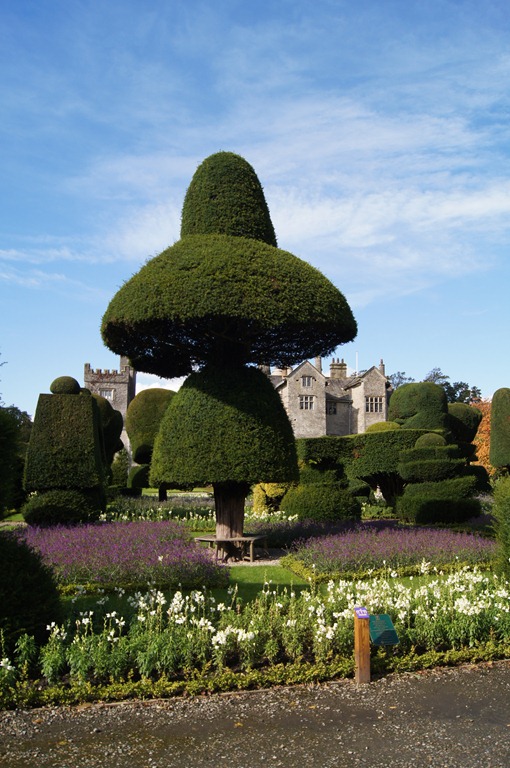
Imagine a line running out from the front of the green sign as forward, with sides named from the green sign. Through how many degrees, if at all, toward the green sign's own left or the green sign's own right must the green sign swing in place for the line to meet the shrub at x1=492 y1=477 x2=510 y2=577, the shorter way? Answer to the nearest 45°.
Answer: approximately 135° to the green sign's own left

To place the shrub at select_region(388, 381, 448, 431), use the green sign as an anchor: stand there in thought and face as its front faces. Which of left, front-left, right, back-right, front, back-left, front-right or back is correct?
back

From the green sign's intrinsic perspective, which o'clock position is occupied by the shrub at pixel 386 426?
The shrub is roughly at 6 o'clock from the green sign.

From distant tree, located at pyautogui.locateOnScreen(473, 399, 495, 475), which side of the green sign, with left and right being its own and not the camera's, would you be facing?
back

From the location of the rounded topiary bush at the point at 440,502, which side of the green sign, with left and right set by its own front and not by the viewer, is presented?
back

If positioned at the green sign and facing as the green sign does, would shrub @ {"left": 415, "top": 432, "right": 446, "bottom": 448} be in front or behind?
behind

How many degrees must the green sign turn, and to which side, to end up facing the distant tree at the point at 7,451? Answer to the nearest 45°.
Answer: approximately 90° to its right

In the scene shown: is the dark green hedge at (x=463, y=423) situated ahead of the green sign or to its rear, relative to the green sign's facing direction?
to the rear

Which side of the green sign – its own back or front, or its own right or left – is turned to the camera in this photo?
front

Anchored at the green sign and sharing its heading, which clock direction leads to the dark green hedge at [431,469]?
The dark green hedge is roughly at 6 o'clock from the green sign.

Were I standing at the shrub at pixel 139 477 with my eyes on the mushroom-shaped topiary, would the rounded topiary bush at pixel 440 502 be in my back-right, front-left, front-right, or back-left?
front-left

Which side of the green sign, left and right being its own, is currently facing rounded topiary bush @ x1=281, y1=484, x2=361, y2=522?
back

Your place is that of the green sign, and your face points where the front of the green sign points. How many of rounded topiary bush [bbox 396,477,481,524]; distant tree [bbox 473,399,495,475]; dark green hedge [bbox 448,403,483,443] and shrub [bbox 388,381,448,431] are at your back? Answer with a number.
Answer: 4

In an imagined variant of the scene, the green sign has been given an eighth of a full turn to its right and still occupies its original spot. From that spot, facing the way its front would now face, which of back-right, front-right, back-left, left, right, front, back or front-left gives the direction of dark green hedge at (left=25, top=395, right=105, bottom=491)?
right

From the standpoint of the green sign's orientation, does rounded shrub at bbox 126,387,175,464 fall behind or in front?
behind
